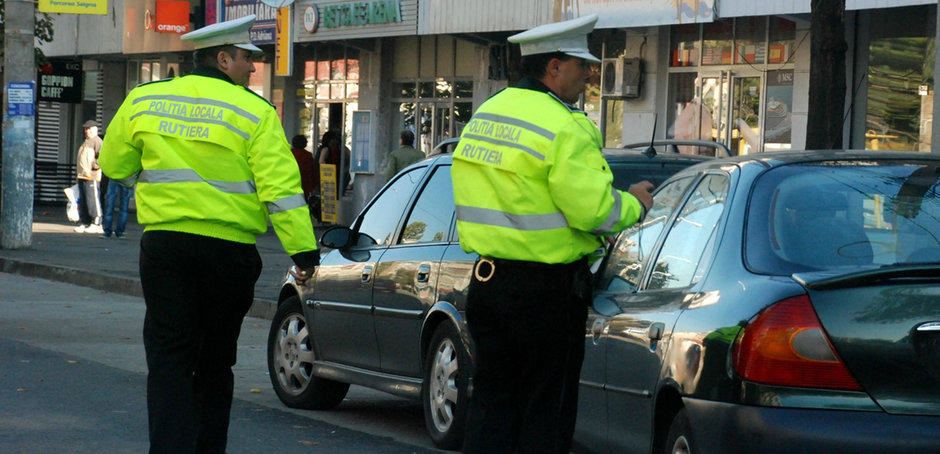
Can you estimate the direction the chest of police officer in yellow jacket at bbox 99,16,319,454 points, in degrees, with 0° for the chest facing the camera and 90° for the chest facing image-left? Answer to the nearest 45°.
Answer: approximately 180°

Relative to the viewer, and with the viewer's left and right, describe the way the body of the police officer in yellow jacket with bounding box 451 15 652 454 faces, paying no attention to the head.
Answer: facing away from the viewer and to the right of the viewer

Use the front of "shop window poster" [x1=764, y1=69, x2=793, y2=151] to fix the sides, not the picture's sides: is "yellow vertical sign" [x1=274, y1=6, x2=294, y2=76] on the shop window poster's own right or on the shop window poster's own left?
on the shop window poster's own right

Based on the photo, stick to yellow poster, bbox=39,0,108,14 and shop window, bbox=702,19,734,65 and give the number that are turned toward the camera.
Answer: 2

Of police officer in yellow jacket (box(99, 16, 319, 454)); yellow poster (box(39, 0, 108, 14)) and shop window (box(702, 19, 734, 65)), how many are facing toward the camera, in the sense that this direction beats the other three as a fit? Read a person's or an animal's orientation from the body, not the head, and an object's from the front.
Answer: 2

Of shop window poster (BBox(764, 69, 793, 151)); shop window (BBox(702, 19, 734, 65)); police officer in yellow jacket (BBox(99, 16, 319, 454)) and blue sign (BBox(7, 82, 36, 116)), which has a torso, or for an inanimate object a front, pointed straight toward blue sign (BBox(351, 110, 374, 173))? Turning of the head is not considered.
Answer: the police officer in yellow jacket

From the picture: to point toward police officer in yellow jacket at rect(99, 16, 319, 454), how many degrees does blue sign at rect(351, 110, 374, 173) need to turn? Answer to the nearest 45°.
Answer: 0° — it already faces them

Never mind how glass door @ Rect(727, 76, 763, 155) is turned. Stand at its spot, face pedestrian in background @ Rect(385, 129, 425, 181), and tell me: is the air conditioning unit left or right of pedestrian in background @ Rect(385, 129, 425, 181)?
right
